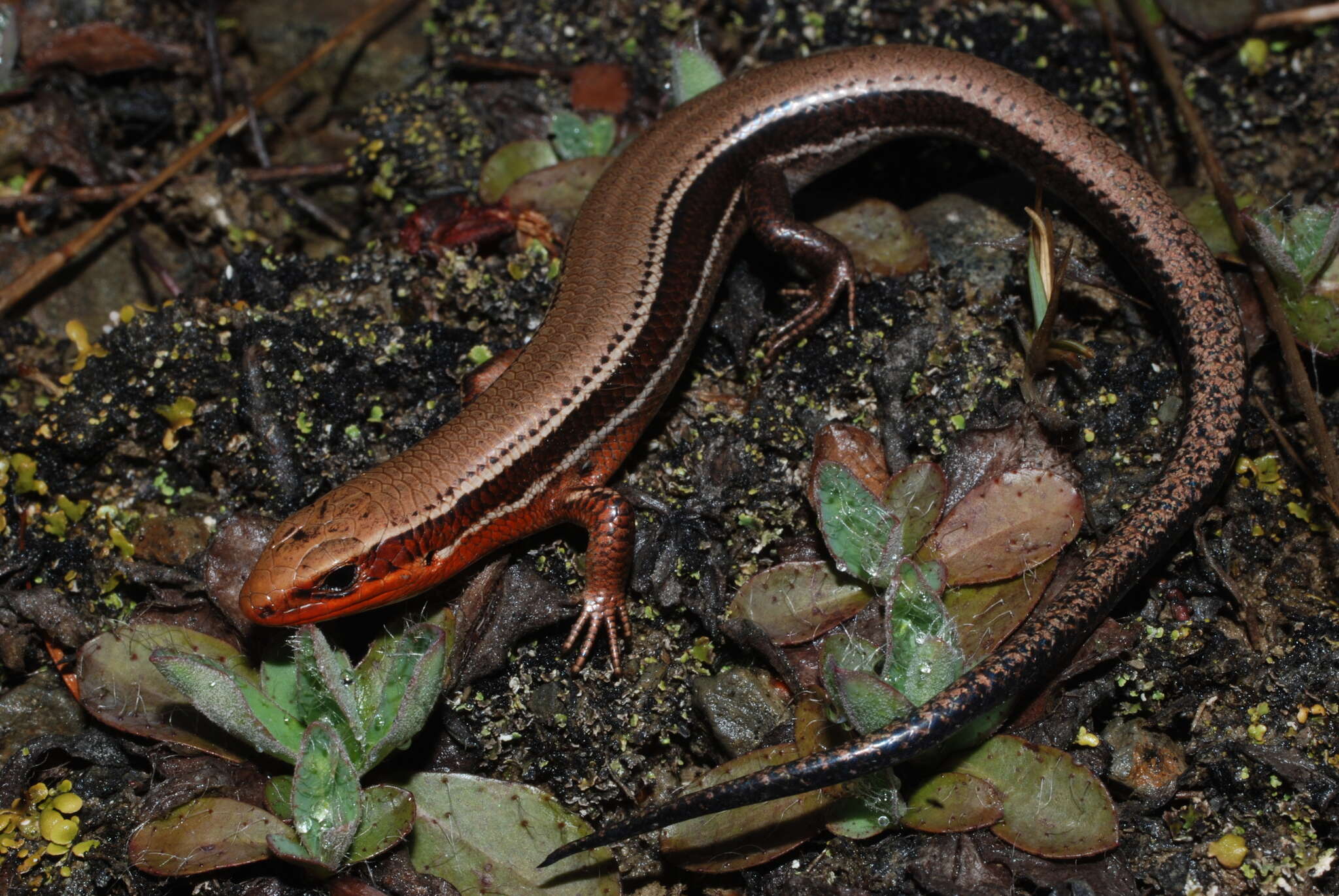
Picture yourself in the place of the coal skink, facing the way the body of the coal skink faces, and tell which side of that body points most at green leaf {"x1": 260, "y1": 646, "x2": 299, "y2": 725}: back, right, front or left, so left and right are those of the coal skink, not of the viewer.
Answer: front

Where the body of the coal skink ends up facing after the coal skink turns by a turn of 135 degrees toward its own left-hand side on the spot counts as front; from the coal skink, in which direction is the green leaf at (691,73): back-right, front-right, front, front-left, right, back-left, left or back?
left

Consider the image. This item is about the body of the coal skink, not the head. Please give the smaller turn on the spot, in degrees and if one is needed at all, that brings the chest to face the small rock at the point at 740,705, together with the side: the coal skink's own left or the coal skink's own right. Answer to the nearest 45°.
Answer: approximately 45° to the coal skink's own left

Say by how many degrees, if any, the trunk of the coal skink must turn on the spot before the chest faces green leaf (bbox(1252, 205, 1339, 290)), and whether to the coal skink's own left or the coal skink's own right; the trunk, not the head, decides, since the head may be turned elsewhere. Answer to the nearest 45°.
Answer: approximately 135° to the coal skink's own left

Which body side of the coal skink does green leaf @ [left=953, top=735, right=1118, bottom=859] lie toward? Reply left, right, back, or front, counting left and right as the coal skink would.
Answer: left

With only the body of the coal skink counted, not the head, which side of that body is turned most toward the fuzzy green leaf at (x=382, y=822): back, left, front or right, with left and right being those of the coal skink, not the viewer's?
front

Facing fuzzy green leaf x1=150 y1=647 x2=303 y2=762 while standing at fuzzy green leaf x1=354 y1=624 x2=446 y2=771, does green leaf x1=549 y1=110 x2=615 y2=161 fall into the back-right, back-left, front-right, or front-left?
back-right

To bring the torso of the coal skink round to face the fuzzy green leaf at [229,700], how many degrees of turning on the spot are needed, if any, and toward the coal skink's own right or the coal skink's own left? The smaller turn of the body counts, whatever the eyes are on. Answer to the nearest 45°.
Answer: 0° — it already faces it

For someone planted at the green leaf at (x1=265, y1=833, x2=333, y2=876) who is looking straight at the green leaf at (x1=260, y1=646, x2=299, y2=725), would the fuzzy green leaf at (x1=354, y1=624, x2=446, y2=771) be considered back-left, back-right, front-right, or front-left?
front-right

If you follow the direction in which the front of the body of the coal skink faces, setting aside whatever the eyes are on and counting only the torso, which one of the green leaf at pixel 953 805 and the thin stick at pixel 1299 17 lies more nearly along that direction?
the green leaf

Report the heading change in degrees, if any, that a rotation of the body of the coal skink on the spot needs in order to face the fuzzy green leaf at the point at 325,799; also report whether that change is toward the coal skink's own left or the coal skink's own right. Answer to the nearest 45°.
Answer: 0° — it already faces it

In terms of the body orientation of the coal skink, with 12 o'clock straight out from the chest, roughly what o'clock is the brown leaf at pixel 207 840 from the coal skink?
The brown leaf is roughly at 12 o'clock from the coal skink.

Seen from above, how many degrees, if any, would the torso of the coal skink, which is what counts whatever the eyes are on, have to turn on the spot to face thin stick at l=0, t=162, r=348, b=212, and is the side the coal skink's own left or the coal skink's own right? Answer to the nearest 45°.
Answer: approximately 90° to the coal skink's own right

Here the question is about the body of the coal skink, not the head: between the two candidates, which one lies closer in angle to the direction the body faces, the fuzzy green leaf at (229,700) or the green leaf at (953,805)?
the fuzzy green leaf

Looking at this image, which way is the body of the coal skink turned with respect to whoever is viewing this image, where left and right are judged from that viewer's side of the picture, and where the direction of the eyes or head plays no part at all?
facing the viewer and to the left of the viewer
